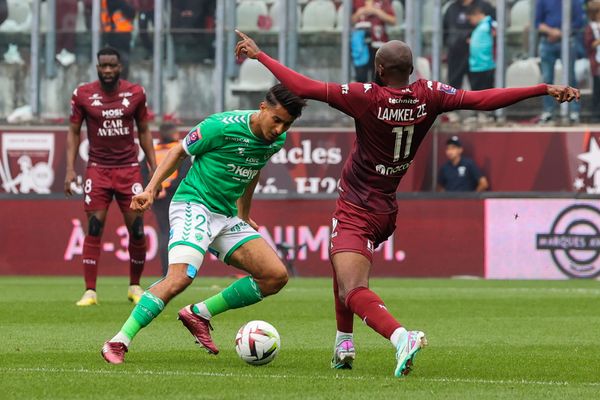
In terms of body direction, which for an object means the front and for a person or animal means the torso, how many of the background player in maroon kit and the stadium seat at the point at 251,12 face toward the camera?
2

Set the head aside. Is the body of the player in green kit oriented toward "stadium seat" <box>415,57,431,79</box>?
no

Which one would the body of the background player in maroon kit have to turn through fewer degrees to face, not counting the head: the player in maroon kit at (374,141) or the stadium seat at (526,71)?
the player in maroon kit

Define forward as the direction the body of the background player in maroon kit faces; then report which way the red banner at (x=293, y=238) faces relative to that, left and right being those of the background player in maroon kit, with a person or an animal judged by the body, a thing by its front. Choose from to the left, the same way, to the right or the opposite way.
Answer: the same way

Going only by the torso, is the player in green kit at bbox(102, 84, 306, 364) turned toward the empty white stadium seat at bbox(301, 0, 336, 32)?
no

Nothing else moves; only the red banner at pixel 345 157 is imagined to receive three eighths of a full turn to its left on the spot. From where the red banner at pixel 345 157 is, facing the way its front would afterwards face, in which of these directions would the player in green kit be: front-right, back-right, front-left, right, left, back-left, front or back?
back-right

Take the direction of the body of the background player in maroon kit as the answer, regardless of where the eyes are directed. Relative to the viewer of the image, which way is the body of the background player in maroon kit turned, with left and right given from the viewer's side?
facing the viewer

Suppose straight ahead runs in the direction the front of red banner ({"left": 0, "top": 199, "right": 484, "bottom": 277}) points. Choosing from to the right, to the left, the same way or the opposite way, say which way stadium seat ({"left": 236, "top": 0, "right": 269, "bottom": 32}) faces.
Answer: the same way

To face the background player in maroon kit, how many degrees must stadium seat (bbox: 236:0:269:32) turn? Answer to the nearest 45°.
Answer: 0° — it already faces them

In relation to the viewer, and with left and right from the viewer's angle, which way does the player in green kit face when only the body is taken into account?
facing the viewer and to the right of the viewer

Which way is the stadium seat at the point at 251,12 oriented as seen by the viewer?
toward the camera

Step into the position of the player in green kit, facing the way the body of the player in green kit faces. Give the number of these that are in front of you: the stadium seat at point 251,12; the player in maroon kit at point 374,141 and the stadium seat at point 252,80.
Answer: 1

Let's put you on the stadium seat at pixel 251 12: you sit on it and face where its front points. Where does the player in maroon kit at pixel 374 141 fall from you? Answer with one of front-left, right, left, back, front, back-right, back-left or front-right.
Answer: front

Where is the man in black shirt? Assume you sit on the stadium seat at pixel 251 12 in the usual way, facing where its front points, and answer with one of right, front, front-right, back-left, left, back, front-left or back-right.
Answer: left

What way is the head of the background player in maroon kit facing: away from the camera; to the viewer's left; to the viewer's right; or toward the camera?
toward the camera
